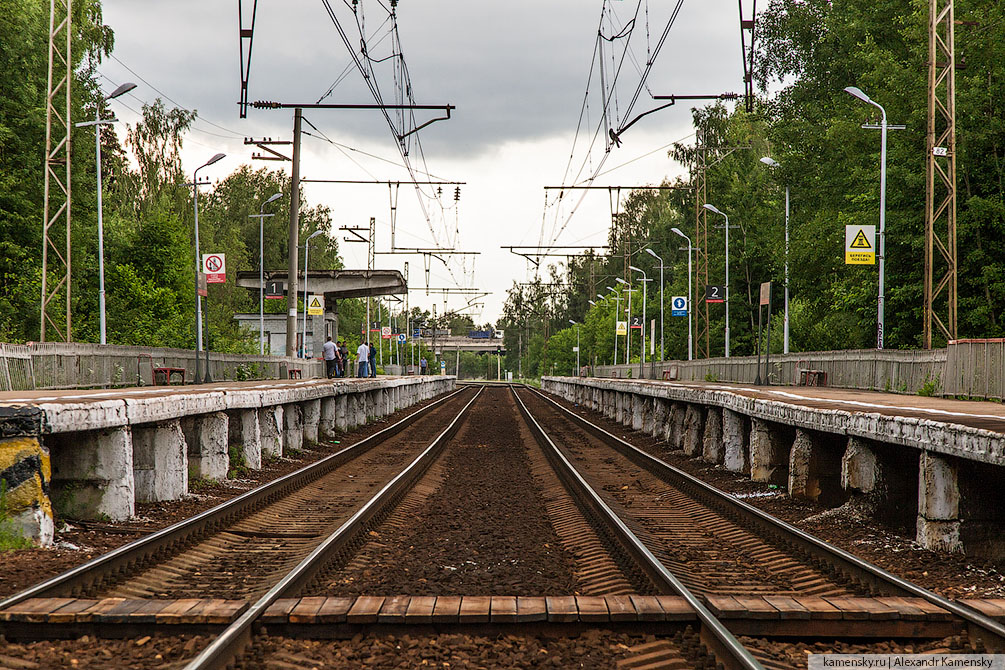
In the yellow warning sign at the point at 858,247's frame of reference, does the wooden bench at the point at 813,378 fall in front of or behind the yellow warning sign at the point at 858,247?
behind

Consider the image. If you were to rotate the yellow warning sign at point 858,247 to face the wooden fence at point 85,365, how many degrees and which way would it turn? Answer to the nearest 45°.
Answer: approximately 45° to its right

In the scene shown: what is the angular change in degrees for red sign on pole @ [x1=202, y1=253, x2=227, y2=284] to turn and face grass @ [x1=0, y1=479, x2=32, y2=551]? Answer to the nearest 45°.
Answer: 0° — it already faces it

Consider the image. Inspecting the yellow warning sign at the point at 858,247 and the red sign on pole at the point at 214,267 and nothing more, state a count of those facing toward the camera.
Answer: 2

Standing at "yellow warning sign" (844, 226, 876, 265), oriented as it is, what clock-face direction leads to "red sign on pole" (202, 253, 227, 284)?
The red sign on pole is roughly at 3 o'clock from the yellow warning sign.

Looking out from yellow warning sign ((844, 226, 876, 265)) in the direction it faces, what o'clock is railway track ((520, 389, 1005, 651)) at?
The railway track is roughly at 12 o'clock from the yellow warning sign.

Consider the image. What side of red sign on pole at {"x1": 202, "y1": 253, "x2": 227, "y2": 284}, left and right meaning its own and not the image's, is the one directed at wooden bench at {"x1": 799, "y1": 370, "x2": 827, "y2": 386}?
left

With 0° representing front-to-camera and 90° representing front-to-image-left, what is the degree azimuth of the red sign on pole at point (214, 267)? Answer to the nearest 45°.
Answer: approximately 0°

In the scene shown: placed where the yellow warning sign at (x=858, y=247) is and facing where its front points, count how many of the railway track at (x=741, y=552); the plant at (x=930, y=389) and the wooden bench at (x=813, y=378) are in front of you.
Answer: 2

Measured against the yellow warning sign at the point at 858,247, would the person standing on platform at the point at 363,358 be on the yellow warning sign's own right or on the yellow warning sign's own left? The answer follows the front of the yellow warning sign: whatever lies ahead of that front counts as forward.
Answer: on the yellow warning sign's own right

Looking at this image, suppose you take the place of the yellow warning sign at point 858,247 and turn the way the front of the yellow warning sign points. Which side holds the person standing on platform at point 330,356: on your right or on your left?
on your right

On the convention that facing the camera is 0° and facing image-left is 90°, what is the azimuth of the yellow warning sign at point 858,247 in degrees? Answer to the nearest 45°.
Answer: approximately 0°
